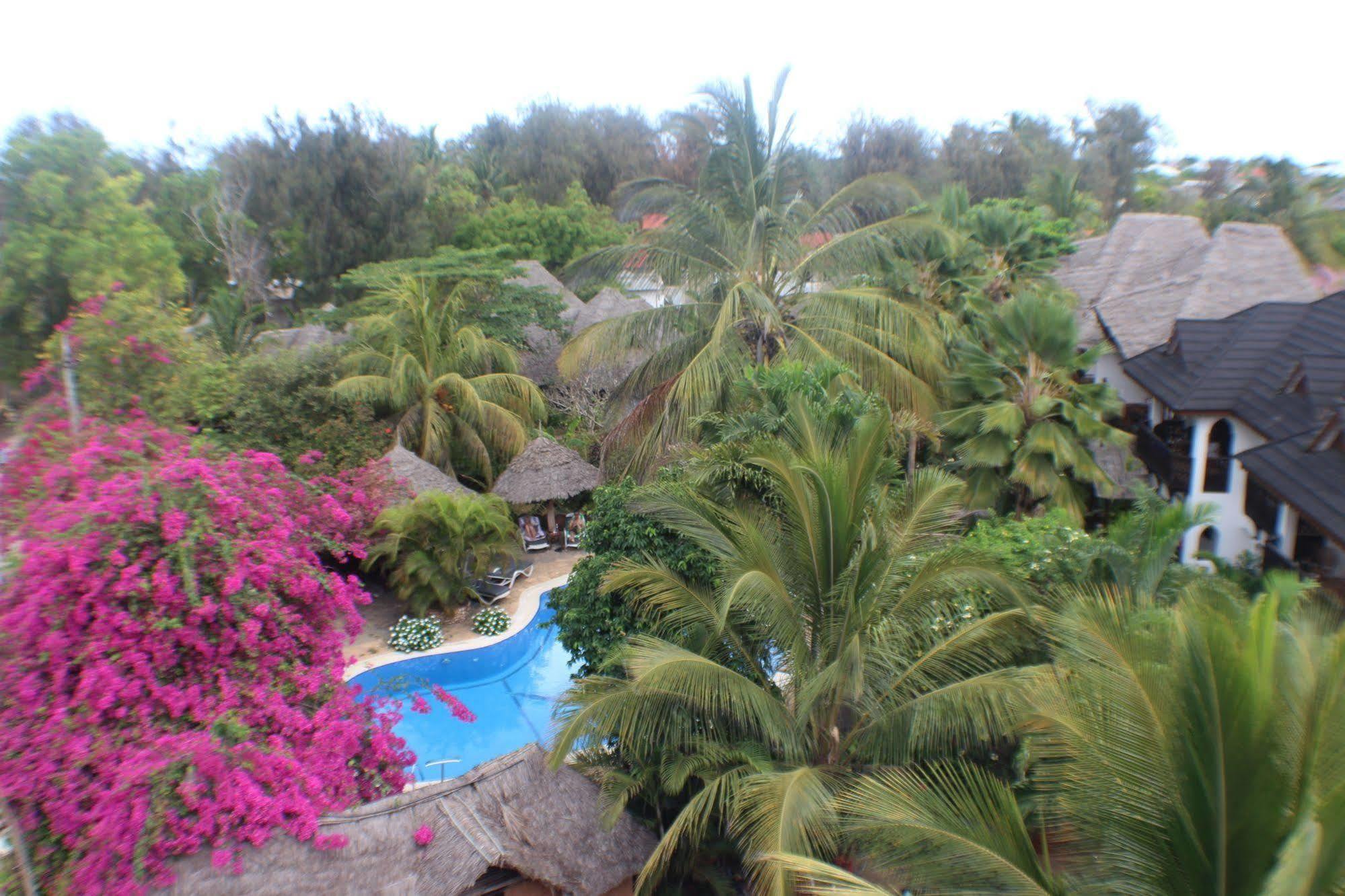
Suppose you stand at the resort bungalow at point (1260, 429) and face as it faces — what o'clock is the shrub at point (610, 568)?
The shrub is roughly at 12 o'clock from the resort bungalow.

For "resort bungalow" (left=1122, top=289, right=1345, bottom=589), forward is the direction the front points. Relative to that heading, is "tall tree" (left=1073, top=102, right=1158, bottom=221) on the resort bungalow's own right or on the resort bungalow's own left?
on the resort bungalow's own right

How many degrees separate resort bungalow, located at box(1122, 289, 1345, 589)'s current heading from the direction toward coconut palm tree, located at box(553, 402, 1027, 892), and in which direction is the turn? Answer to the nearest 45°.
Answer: approximately 45° to its left

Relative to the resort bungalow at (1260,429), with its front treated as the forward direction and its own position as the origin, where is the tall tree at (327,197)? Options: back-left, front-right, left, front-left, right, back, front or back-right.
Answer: front-right

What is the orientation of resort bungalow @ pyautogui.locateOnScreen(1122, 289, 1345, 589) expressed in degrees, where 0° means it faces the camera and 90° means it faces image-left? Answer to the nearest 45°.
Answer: approximately 45°

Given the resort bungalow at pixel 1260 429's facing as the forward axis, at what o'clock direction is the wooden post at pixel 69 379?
The wooden post is roughly at 12 o'clock from the resort bungalow.

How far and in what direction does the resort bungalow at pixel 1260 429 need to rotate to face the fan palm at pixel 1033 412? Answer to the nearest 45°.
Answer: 0° — it already faces it

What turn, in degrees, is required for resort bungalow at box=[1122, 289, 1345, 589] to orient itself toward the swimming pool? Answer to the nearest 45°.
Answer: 0° — it already faces it

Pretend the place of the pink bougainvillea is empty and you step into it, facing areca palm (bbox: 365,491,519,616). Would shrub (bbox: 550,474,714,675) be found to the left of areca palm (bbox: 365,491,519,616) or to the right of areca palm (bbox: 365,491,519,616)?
right
